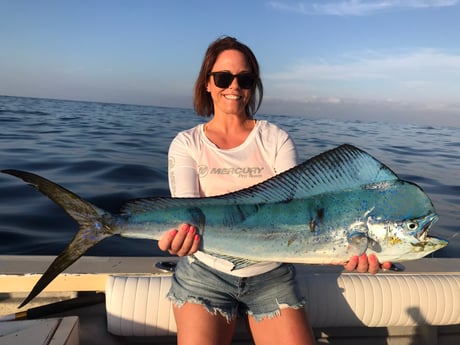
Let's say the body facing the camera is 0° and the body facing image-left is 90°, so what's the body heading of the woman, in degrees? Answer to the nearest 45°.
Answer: approximately 0°

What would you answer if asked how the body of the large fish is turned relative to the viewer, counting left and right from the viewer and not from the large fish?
facing to the right of the viewer
